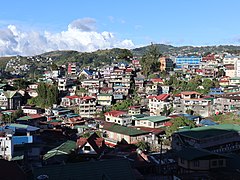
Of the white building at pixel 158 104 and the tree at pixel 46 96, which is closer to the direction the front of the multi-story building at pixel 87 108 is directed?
the white building

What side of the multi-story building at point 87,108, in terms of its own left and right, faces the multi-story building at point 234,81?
left

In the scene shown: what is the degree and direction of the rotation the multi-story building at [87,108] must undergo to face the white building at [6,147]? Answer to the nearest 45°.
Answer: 0° — it already faces it

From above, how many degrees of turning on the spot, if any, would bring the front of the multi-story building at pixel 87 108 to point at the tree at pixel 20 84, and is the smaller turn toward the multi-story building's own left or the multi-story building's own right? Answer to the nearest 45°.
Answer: approximately 135° to the multi-story building's own right

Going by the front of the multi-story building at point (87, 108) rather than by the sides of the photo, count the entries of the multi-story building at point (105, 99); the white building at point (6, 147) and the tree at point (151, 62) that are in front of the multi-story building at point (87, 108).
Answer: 1

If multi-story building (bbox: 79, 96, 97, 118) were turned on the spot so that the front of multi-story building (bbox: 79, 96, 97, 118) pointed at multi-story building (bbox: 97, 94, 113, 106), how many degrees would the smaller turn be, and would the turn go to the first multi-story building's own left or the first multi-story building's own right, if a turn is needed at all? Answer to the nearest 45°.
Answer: approximately 135° to the first multi-story building's own left

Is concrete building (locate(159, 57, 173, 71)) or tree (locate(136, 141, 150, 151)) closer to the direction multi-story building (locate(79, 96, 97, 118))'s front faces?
the tree

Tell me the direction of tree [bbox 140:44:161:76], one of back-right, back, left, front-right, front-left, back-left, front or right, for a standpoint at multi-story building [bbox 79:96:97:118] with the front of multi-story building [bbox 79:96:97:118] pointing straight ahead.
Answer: back-left

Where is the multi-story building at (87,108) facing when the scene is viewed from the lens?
facing the viewer

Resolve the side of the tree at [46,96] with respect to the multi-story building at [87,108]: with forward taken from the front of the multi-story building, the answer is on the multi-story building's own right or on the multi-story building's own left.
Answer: on the multi-story building's own right

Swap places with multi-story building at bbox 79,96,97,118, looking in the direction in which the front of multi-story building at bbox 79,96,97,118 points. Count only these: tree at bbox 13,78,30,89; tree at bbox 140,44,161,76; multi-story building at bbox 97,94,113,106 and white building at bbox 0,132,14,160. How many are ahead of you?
1

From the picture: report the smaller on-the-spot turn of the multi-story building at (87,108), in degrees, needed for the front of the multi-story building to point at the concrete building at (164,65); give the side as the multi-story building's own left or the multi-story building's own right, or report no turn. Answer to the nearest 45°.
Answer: approximately 135° to the multi-story building's own left

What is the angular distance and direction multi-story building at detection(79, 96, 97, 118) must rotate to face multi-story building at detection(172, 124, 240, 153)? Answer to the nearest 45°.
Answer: approximately 45° to its left

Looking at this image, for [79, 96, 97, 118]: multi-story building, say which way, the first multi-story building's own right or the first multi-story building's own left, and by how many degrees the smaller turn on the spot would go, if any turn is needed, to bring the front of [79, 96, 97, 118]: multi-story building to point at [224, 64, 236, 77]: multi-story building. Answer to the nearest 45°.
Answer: approximately 90° to the first multi-story building's own left

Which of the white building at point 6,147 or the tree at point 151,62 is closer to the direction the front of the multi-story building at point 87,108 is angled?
the white building

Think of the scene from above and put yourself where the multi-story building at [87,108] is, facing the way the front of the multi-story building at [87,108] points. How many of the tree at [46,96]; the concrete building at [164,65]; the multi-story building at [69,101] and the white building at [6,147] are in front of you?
1
